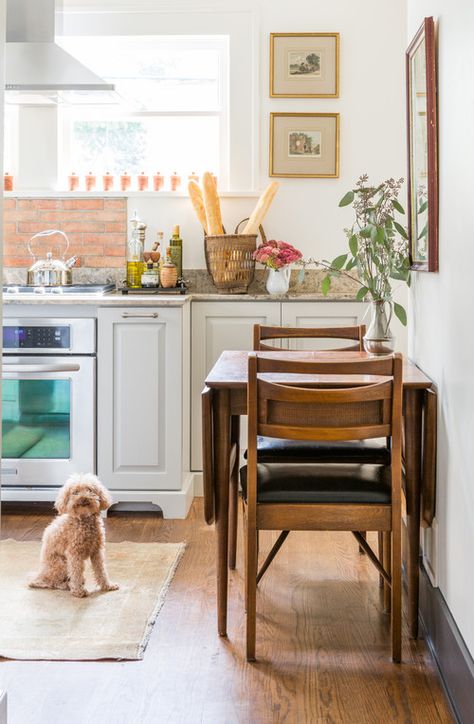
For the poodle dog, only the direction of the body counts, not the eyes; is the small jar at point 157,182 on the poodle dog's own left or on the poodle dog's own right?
on the poodle dog's own left

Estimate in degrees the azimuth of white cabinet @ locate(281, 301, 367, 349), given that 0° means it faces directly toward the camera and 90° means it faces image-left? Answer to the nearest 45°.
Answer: approximately 0°

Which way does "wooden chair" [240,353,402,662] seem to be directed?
away from the camera

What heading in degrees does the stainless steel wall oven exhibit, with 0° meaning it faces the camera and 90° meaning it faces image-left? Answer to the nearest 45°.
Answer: approximately 0°

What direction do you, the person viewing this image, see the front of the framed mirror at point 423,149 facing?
facing to the left of the viewer

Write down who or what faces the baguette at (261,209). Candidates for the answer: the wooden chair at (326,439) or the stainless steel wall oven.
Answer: the wooden chair
